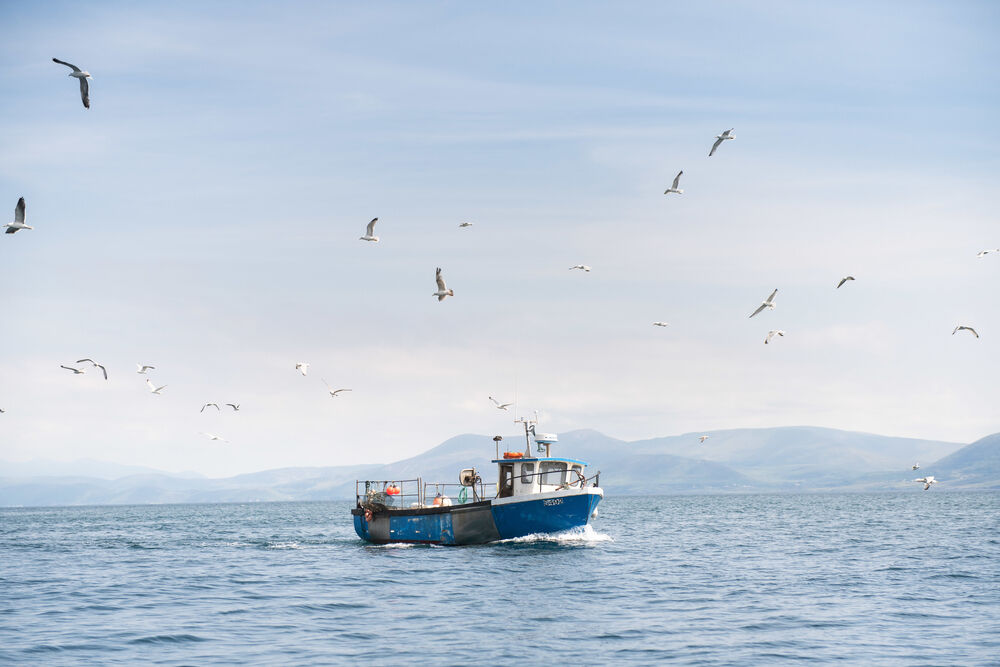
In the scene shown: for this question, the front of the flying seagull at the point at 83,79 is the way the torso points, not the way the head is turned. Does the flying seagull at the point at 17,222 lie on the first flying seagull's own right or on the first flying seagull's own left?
on the first flying seagull's own left
